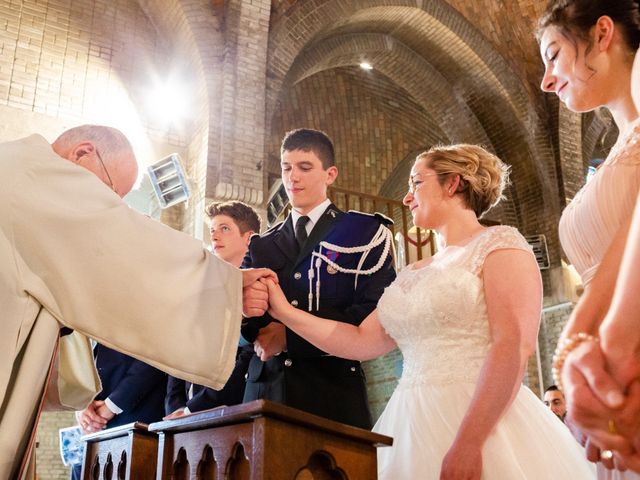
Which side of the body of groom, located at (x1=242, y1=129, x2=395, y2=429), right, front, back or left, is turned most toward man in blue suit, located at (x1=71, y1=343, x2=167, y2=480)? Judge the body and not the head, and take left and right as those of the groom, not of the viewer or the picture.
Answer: right

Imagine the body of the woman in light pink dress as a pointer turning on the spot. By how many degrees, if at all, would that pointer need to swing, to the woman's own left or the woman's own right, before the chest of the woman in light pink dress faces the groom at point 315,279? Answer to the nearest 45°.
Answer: approximately 45° to the woman's own right

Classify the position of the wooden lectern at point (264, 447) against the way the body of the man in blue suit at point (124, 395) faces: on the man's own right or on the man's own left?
on the man's own left

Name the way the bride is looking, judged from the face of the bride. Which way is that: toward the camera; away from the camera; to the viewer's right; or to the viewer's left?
to the viewer's left

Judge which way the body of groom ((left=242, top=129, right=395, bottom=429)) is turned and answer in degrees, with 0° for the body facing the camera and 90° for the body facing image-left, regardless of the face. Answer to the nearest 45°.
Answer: approximately 45°

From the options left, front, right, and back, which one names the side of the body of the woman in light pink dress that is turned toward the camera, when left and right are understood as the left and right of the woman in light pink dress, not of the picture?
left

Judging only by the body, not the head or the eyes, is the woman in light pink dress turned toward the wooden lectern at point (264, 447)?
yes

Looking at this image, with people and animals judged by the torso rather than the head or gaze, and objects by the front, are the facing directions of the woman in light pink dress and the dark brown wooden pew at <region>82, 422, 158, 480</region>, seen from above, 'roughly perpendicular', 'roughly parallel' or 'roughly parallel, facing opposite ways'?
roughly perpendicular

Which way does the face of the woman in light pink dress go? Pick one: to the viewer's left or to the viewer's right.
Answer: to the viewer's left

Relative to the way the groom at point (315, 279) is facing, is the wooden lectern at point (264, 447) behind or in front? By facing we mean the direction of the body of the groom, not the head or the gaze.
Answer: in front
